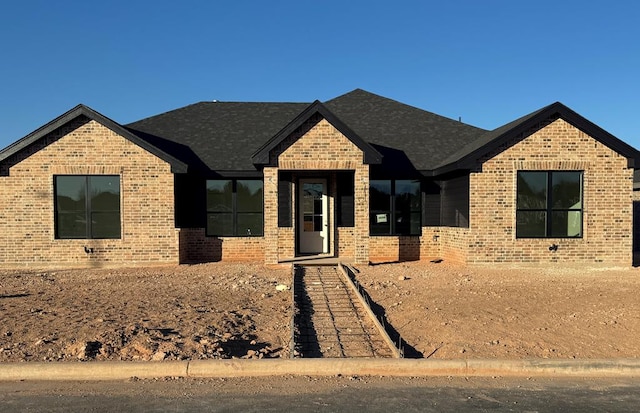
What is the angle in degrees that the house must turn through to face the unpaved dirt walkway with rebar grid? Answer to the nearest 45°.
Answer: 0° — it already faces it

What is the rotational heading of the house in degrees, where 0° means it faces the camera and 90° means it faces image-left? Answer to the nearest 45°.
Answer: approximately 0°

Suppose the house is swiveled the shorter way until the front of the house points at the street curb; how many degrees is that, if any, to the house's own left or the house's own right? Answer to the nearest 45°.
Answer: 0° — it already faces it
